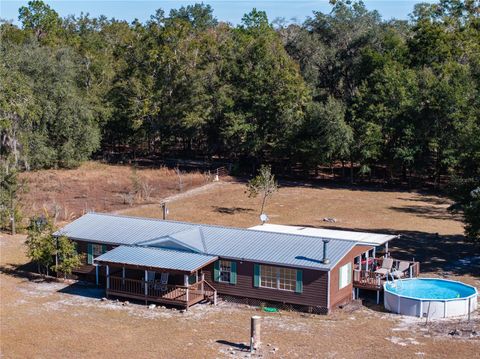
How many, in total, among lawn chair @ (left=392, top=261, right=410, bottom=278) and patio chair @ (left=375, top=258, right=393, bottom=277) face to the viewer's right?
0

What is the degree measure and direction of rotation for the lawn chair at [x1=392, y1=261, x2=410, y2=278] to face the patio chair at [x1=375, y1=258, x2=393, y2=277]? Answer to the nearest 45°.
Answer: approximately 45° to its right

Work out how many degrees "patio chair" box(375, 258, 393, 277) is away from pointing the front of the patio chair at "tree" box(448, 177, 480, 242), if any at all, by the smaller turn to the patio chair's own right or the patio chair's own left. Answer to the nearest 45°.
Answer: approximately 180°

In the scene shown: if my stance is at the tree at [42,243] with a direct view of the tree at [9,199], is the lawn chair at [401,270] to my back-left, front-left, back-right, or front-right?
back-right

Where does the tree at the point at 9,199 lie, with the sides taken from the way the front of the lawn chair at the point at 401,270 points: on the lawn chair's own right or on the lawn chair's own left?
on the lawn chair's own right
